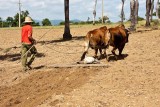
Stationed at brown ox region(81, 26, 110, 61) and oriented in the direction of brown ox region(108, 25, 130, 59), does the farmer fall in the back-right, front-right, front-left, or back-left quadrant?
back-right

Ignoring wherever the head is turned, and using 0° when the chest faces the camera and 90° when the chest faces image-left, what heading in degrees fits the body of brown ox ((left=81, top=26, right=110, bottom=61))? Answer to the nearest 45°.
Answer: approximately 225°

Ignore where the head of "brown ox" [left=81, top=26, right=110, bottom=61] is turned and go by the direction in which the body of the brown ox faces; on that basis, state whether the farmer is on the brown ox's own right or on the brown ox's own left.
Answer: on the brown ox's own left

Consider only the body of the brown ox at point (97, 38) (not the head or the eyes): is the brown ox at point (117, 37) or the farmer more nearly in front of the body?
the brown ox
